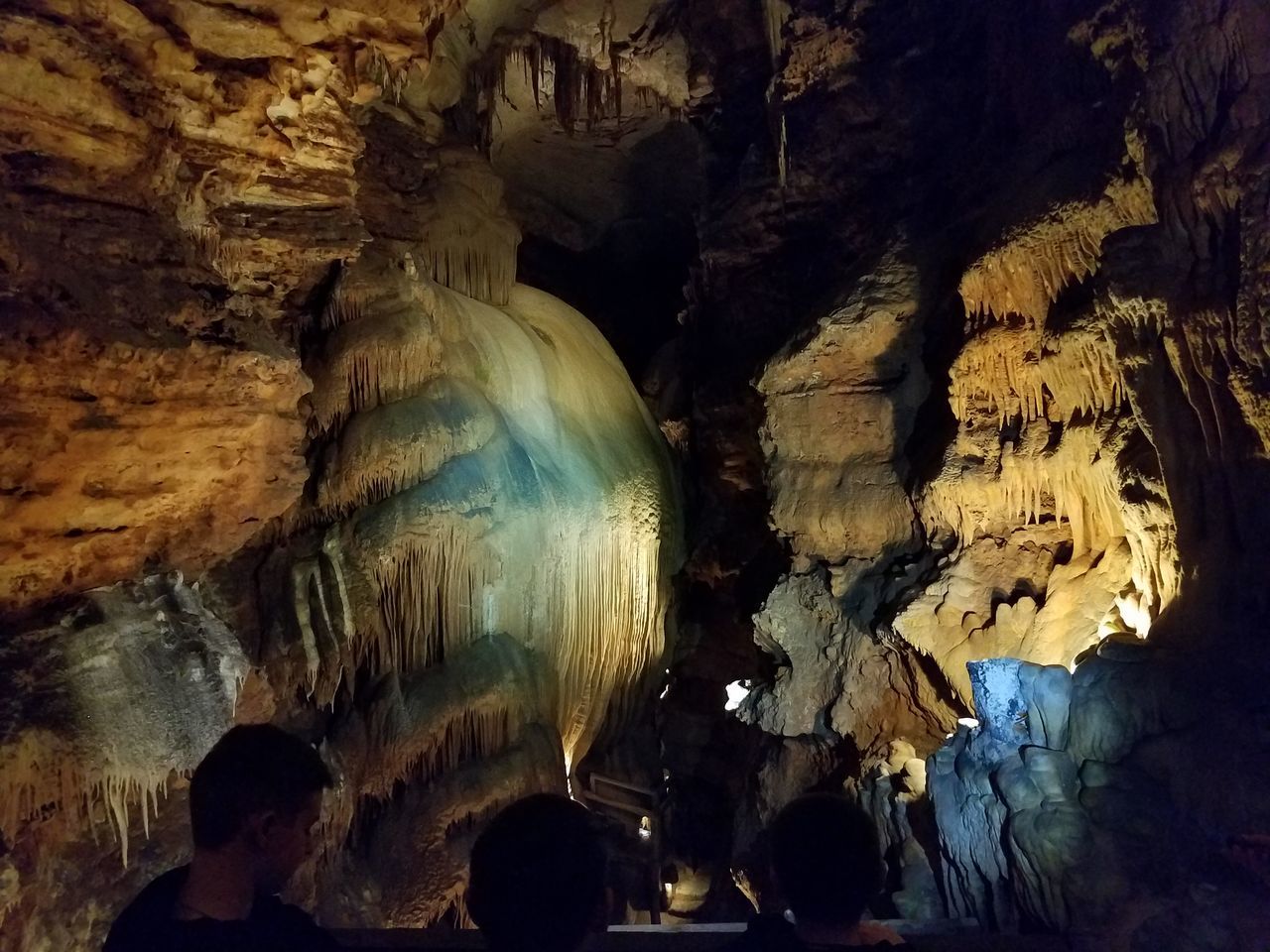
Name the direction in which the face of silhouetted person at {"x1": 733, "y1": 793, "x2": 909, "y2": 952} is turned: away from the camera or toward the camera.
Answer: away from the camera

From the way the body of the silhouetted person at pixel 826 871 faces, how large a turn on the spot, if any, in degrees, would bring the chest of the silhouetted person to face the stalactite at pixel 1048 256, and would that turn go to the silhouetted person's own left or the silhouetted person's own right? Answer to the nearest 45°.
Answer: approximately 45° to the silhouetted person's own right

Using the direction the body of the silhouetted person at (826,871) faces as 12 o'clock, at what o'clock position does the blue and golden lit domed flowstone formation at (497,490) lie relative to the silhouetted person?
The blue and golden lit domed flowstone formation is roughly at 11 o'clock from the silhouetted person.

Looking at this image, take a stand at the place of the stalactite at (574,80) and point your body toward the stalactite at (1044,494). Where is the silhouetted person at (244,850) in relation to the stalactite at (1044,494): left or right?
right

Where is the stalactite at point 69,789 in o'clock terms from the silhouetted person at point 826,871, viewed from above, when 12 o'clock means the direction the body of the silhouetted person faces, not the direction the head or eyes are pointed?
The stalactite is roughly at 10 o'clock from the silhouetted person.

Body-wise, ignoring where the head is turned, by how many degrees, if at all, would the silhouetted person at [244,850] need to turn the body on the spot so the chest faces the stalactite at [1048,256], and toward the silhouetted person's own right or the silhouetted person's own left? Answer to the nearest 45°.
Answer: approximately 45° to the silhouetted person's own right

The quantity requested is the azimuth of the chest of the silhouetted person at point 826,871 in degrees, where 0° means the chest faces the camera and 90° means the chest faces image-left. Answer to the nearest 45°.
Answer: approximately 180°

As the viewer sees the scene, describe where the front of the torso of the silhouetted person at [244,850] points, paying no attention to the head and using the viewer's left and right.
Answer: facing away from the viewer and to the right of the viewer

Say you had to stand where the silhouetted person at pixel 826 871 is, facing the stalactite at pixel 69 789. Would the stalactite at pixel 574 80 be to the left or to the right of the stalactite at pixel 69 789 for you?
right
